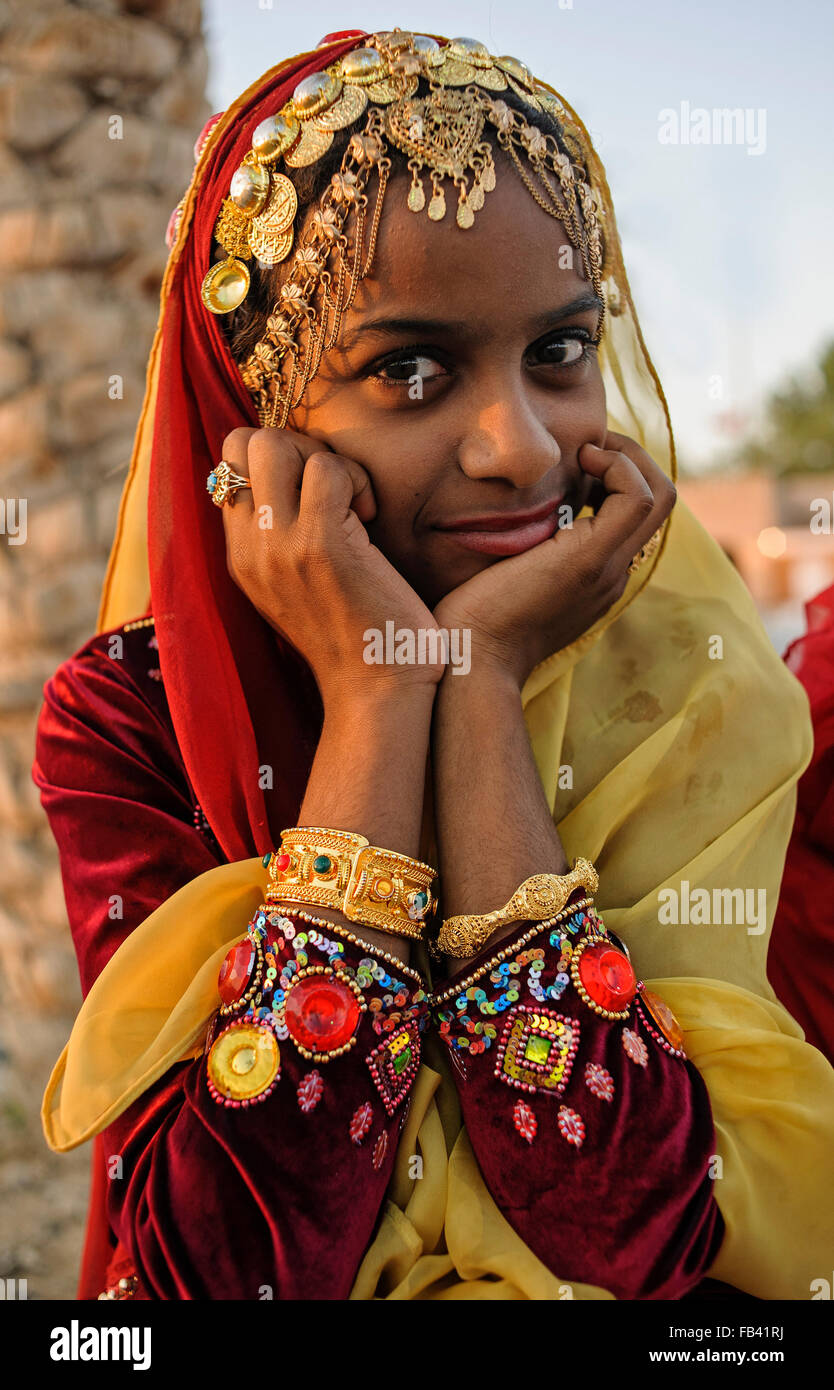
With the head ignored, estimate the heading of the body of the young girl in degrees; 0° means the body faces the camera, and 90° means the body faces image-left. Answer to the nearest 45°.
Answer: approximately 0°

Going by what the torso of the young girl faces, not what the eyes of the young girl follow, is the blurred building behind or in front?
behind
